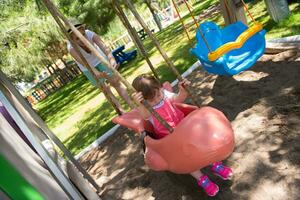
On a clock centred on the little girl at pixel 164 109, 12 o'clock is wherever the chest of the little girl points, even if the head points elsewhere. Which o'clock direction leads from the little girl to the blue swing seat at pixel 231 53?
The blue swing seat is roughly at 9 o'clock from the little girl.

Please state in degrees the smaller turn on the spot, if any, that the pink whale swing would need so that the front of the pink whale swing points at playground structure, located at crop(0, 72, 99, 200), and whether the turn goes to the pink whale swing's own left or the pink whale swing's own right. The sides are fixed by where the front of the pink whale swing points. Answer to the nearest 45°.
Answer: approximately 135° to the pink whale swing's own right

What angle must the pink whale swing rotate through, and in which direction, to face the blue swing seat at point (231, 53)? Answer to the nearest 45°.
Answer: approximately 90° to its left

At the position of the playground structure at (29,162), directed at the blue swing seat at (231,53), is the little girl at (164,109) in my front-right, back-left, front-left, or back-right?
front-right

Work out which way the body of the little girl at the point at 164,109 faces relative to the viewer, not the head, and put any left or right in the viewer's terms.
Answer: facing the viewer and to the right of the viewer

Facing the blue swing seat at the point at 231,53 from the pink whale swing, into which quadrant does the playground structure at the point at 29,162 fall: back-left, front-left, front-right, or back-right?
back-left
